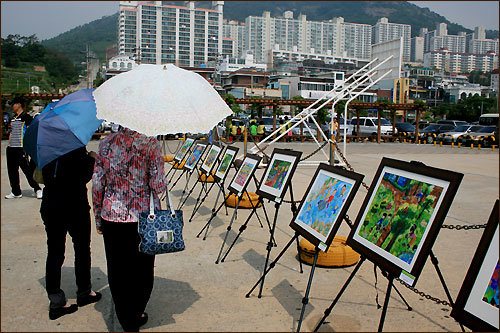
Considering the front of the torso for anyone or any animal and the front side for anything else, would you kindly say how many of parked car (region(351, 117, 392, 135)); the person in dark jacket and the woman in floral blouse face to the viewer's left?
0

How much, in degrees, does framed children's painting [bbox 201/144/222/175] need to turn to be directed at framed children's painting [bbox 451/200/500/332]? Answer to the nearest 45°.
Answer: approximately 45° to its left

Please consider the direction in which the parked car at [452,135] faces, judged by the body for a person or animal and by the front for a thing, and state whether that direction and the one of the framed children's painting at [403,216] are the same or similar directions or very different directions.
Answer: same or similar directions

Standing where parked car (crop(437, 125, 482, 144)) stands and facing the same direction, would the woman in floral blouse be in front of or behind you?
in front

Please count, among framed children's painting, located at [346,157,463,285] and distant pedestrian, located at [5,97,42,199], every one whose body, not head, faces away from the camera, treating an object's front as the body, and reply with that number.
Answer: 0

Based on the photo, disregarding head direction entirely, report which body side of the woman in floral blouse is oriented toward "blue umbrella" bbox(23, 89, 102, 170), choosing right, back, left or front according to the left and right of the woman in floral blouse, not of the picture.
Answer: left

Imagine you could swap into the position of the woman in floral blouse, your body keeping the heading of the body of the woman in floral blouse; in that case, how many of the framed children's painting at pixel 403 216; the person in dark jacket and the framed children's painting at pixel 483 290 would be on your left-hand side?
1

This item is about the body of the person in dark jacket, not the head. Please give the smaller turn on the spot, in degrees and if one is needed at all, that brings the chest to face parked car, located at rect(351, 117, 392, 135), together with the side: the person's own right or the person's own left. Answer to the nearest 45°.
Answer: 0° — they already face it

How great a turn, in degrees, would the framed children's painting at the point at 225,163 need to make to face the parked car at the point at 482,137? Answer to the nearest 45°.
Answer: approximately 180°

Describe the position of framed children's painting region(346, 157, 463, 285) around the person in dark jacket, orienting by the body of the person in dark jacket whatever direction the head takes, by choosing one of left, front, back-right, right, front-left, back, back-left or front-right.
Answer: right

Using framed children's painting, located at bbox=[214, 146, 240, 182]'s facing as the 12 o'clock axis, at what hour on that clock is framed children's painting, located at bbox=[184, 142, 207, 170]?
framed children's painting, located at bbox=[184, 142, 207, 170] is roughly at 4 o'clock from framed children's painting, located at bbox=[214, 146, 240, 182].
